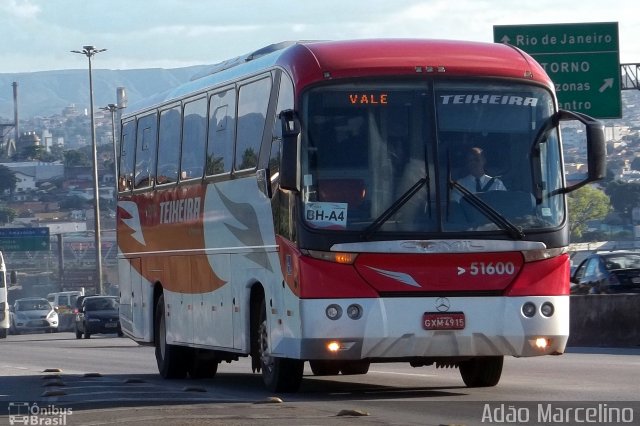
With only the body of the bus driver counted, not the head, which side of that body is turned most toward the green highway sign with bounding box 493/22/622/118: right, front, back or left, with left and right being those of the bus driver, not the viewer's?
back

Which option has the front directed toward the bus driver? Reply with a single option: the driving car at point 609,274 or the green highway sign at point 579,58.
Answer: the green highway sign

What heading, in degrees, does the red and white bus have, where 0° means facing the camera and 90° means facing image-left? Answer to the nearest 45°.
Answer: approximately 0°

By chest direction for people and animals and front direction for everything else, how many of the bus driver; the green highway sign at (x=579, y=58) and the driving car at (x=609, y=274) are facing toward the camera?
2

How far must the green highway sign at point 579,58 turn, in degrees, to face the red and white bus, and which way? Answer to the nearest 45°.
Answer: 0° — it already faces it

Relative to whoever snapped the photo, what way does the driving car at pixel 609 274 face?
facing away from the viewer and to the left of the viewer

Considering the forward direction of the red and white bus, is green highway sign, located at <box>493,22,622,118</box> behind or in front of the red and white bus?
behind

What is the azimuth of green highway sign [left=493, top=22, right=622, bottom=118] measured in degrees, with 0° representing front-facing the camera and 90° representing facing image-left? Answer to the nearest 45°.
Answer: approximately 0°
